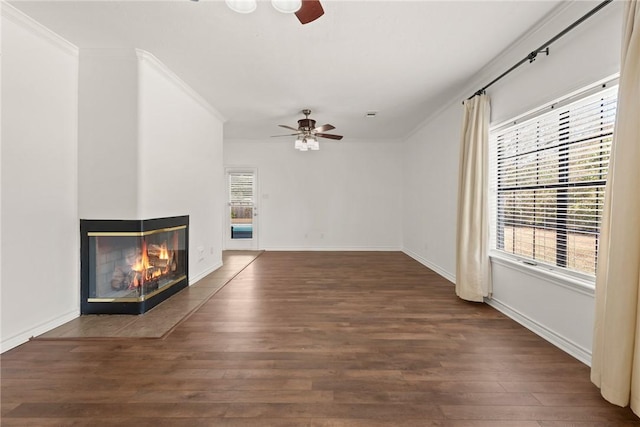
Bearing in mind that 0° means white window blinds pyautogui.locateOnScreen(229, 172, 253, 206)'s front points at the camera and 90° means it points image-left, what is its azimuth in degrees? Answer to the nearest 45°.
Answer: approximately 0°

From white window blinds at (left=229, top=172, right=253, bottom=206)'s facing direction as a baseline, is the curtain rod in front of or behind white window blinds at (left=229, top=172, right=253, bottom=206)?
in front

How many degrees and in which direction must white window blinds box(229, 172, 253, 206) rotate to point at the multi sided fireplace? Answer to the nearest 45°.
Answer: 0° — it already faces it

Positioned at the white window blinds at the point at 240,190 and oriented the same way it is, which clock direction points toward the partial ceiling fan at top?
The partial ceiling fan at top is roughly at 12 o'clock from the white window blinds.

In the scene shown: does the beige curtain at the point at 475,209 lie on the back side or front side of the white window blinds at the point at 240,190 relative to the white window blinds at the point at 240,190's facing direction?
on the front side

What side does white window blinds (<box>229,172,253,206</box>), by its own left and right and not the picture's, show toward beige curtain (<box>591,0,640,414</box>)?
front

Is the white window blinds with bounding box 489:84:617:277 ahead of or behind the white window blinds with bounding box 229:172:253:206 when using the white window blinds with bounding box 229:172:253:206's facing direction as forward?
ahead
